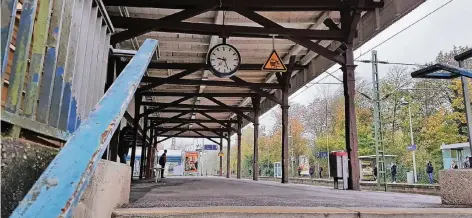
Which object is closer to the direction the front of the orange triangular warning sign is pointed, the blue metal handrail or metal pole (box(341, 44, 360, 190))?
the blue metal handrail

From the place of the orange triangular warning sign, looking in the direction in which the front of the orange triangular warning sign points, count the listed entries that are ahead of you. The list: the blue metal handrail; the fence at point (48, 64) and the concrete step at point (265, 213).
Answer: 3

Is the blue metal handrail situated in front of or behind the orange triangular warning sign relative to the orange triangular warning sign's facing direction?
in front

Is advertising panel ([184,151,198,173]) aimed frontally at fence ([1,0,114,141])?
yes

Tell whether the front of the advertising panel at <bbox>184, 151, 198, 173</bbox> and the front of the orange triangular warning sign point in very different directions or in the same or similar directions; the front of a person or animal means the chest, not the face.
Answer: same or similar directions

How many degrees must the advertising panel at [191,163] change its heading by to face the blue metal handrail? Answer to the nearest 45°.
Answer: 0° — it already faces it

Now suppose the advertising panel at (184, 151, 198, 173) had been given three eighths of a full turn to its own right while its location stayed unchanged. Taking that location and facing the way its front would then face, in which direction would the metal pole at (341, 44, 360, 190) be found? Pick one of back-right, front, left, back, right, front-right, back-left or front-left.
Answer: back-left

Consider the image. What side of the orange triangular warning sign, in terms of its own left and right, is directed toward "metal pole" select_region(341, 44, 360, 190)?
left

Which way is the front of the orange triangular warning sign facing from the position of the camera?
facing the viewer

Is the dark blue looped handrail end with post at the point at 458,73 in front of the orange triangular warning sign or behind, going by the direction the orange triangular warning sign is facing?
in front

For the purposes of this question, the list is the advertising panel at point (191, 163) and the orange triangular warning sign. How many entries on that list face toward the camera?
2

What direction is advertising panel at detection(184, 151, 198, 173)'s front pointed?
toward the camera

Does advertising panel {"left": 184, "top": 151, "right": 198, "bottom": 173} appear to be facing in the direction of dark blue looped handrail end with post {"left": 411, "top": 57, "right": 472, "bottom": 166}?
yes

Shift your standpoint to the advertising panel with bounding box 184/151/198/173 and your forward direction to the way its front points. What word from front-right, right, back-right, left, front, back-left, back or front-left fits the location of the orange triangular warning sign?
front
